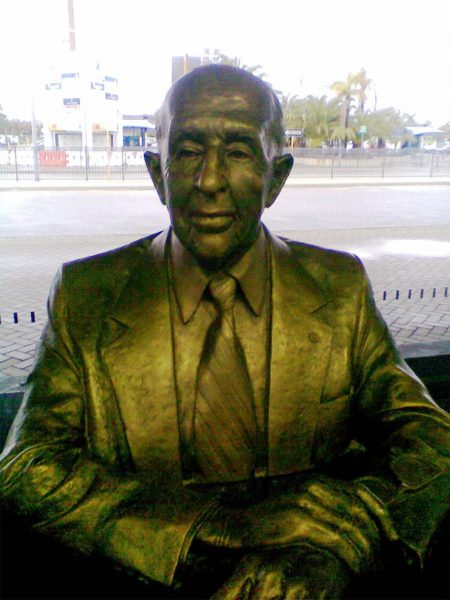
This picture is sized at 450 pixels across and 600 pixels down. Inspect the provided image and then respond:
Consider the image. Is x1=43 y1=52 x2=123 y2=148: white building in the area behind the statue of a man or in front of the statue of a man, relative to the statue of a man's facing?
behind

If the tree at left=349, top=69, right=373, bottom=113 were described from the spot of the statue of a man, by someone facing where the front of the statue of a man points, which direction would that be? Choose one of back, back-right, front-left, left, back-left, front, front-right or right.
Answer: back

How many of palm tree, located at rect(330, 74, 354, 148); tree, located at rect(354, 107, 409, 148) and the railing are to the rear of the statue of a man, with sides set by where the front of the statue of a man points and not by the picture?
3

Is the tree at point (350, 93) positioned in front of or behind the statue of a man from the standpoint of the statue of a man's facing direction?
behind

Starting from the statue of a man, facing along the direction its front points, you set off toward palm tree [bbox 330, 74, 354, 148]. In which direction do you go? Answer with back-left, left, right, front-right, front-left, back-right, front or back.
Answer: back

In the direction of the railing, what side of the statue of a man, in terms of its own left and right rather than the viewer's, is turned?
back

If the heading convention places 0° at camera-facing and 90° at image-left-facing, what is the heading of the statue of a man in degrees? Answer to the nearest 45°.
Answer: approximately 0°

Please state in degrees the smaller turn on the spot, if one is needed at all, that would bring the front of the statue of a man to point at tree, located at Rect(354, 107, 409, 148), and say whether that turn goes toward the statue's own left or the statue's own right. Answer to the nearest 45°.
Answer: approximately 180°
